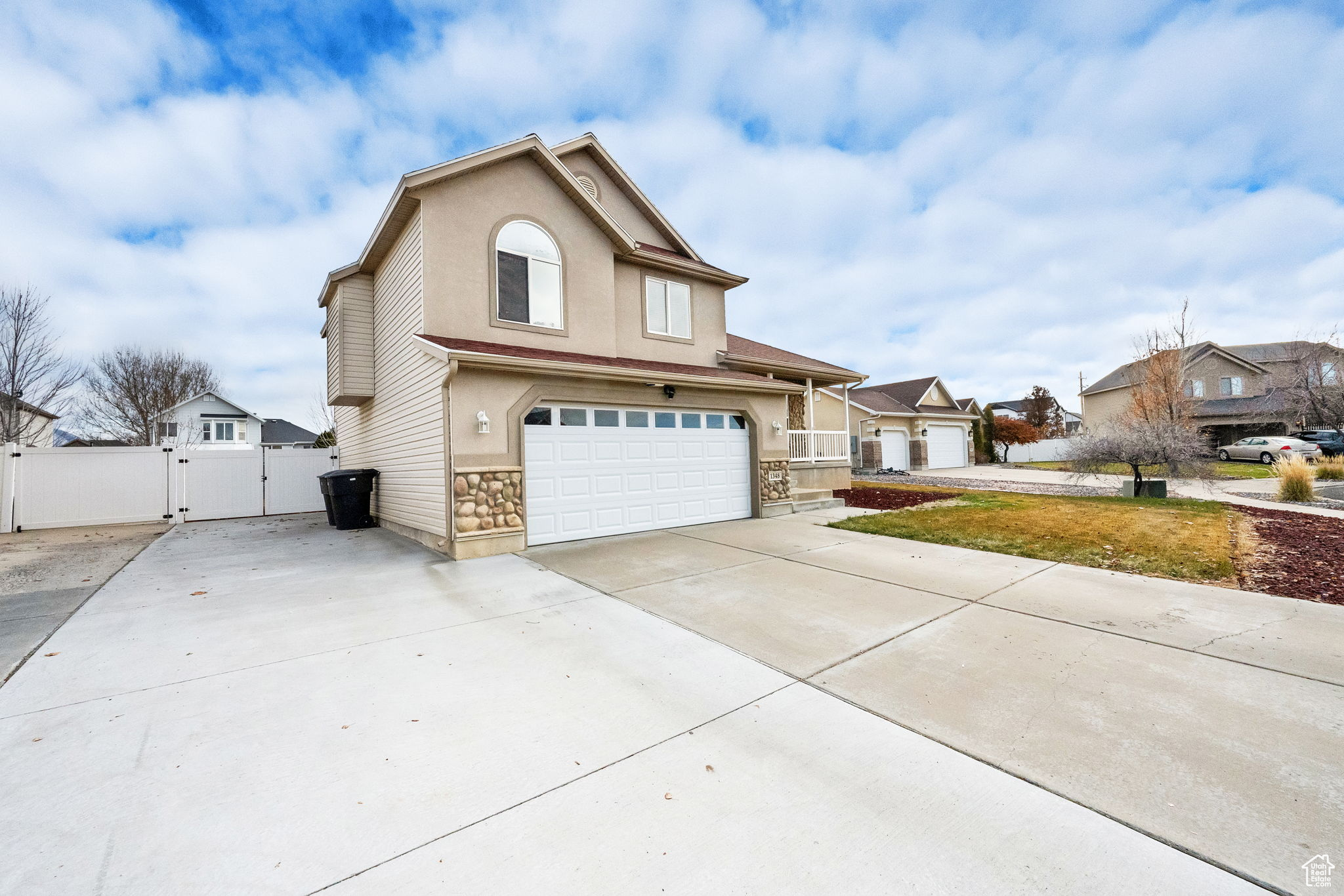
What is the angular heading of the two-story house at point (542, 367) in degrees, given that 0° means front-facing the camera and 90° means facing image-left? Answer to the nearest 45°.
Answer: approximately 315°

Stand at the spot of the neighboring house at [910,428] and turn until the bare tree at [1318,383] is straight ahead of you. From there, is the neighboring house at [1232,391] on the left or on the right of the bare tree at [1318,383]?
left

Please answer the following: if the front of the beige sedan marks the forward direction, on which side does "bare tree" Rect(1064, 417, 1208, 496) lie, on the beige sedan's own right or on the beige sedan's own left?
on the beige sedan's own left

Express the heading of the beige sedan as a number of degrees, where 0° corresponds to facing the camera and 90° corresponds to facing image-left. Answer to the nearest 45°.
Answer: approximately 135°

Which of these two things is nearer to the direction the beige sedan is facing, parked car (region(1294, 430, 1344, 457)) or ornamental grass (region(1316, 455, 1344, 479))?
the parked car

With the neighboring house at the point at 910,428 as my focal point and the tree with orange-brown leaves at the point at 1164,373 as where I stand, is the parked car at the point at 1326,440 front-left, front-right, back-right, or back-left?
back-right

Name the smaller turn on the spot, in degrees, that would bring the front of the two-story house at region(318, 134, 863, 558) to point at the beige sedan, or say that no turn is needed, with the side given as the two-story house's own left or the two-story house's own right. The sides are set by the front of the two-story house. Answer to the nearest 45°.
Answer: approximately 45° to the two-story house's own left
